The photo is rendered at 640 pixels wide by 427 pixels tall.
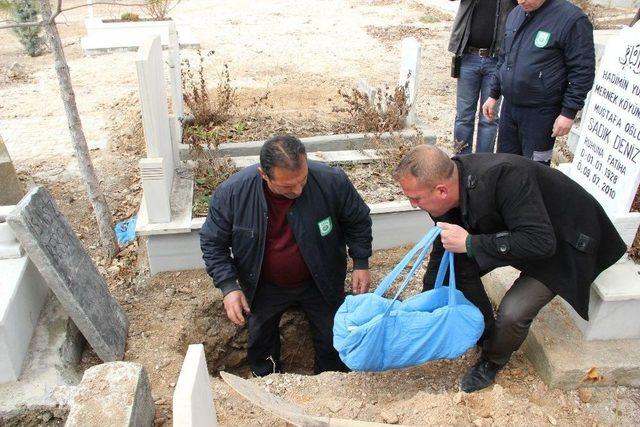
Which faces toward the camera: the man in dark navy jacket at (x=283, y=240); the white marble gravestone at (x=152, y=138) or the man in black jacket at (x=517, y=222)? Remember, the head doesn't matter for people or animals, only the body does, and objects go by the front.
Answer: the man in dark navy jacket at (x=283, y=240)

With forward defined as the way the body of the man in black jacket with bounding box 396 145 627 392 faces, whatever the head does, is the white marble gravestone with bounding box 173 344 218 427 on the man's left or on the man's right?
on the man's left

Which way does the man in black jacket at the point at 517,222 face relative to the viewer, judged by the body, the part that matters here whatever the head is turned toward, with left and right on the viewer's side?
facing to the left of the viewer

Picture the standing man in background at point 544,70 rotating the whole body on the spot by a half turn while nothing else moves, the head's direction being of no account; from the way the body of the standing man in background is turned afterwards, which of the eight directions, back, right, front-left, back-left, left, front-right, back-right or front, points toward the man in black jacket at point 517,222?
back-right

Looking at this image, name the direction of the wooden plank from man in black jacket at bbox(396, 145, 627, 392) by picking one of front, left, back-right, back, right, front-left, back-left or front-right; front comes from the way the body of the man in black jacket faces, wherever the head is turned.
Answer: front-left

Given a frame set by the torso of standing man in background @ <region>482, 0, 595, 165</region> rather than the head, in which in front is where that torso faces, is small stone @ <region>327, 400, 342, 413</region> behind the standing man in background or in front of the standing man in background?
in front

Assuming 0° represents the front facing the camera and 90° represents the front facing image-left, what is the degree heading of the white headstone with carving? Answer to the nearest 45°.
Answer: approximately 45°

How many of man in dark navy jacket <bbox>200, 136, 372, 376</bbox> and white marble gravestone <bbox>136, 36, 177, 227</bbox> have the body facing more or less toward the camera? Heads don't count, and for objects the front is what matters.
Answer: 1

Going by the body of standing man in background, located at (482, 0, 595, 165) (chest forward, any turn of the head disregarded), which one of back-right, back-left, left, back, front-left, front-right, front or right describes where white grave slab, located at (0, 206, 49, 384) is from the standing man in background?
front

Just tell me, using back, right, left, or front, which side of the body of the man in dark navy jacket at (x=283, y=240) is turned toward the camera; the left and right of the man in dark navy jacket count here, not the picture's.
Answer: front

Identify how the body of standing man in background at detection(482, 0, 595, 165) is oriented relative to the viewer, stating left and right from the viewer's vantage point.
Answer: facing the viewer and to the left of the viewer

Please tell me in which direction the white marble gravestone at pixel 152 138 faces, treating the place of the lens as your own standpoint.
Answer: facing to the right of the viewer

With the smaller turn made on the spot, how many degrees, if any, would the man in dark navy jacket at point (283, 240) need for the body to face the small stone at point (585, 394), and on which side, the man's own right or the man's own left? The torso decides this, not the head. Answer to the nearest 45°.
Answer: approximately 45° to the man's own left

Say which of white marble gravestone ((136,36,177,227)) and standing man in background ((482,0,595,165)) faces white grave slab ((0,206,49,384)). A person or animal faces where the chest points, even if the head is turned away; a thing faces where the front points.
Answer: the standing man in background
